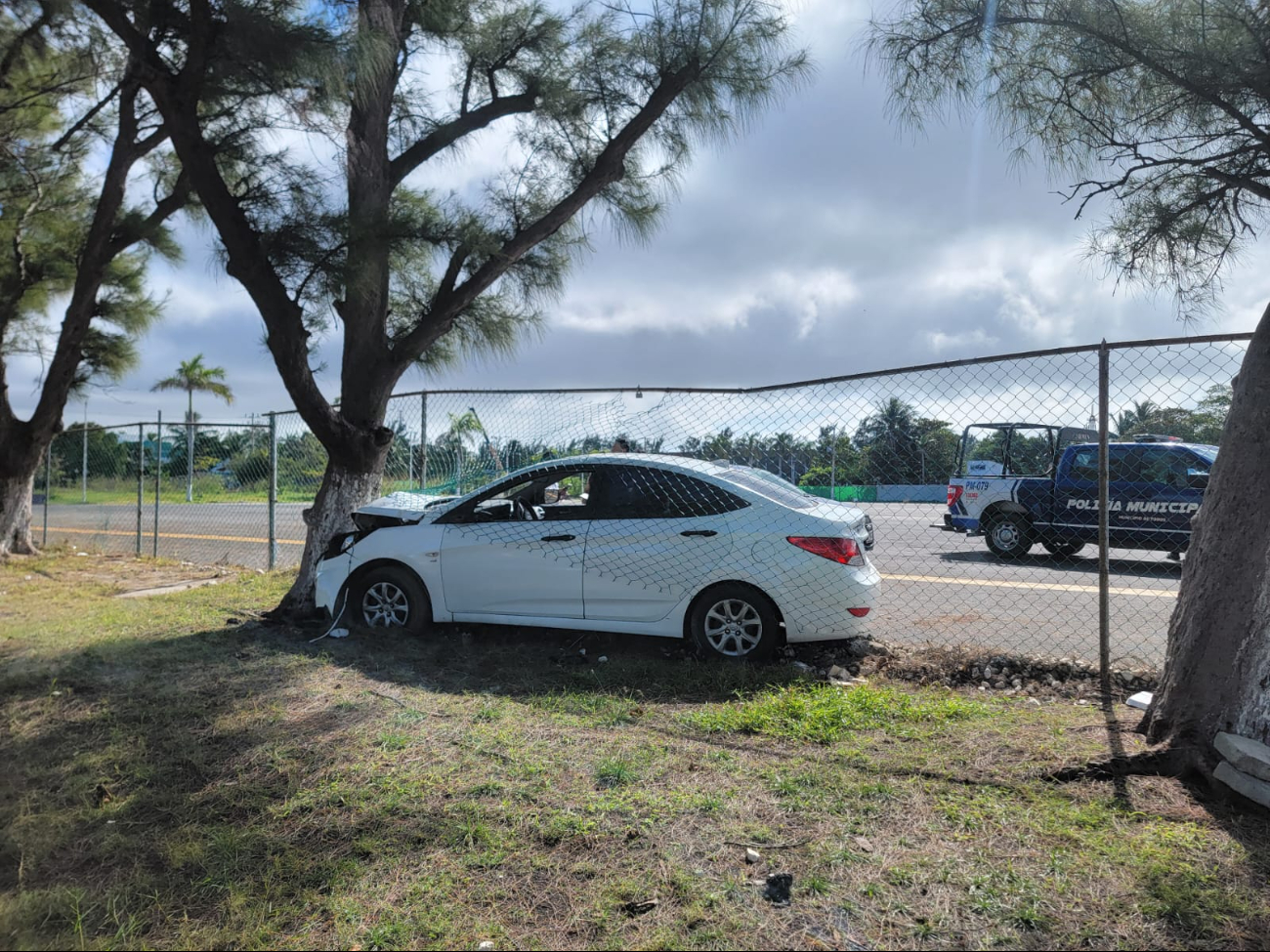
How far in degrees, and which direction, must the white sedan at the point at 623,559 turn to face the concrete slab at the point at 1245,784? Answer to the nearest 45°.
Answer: approximately 135° to its left

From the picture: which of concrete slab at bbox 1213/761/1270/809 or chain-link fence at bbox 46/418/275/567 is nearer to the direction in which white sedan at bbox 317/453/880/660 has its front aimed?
the chain-link fence

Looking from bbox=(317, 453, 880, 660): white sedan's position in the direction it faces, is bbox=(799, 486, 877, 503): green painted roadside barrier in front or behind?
behind

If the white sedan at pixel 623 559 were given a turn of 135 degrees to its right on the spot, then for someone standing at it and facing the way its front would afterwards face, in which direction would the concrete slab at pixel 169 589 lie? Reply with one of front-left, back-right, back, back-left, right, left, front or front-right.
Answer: left

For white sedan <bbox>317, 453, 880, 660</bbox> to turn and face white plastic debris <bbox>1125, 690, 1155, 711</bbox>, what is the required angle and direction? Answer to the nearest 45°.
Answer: approximately 135° to its left

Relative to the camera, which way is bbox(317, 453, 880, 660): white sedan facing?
to the viewer's left

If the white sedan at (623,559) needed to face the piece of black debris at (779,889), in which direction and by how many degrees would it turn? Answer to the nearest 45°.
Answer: approximately 90° to its left
